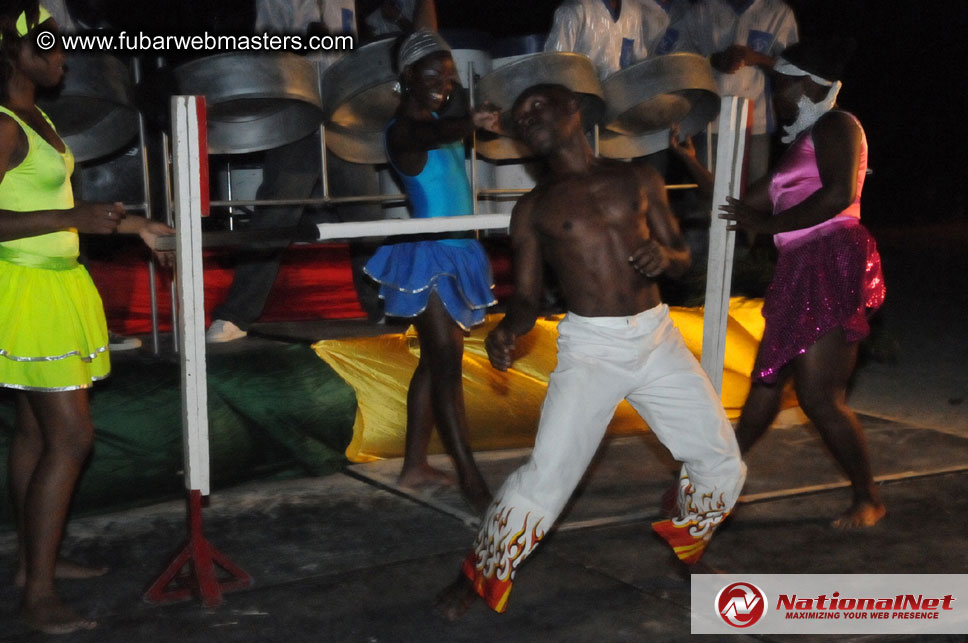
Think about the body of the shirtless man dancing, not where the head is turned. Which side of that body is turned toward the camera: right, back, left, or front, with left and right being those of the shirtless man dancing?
front

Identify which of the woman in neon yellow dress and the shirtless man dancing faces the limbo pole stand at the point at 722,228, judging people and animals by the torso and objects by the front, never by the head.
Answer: the woman in neon yellow dress

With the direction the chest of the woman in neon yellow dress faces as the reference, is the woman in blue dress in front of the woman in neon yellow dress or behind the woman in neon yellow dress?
in front

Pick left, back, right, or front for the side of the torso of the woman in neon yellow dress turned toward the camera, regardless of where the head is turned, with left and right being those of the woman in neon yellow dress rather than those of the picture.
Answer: right

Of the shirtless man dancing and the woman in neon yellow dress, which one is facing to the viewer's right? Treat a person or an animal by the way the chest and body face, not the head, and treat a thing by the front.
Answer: the woman in neon yellow dress

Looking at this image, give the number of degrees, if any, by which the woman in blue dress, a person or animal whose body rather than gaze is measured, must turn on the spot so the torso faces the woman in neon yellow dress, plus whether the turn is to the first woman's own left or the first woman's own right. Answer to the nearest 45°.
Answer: approximately 90° to the first woman's own right

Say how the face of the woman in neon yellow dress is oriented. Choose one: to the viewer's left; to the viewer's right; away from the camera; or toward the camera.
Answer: to the viewer's right

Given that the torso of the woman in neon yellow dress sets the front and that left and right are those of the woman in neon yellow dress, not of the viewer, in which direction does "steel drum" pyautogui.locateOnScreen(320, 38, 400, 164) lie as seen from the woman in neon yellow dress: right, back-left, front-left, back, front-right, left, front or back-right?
front-left

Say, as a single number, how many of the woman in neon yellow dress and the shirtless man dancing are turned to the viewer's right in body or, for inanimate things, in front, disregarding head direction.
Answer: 1

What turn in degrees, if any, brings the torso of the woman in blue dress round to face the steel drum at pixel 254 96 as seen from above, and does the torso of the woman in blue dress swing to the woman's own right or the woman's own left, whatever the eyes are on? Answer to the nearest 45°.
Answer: approximately 135° to the woman's own right

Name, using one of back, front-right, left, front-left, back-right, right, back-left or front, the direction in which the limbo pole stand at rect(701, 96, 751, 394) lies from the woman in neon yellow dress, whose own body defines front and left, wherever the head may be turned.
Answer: front

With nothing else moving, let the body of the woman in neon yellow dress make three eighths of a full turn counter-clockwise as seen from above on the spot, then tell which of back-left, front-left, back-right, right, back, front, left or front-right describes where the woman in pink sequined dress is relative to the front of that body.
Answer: back-right

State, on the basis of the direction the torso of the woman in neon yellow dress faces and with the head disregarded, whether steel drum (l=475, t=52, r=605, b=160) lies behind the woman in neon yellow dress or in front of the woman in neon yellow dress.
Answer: in front

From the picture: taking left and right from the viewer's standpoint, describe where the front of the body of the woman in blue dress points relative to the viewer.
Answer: facing the viewer and to the right of the viewer

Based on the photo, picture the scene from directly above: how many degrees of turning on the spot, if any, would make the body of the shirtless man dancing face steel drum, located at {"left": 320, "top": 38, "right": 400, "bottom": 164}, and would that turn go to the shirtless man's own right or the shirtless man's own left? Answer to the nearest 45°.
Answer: approximately 135° to the shirtless man's own right

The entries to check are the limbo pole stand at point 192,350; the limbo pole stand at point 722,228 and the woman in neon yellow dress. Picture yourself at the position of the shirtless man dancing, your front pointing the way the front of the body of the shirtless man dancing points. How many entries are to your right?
2
